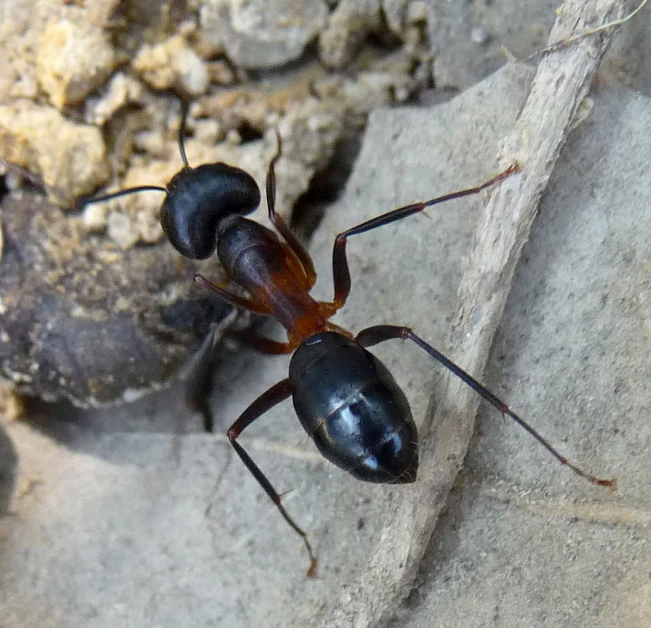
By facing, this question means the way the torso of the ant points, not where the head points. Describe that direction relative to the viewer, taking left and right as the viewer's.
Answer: facing away from the viewer and to the left of the viewer
